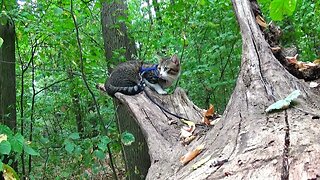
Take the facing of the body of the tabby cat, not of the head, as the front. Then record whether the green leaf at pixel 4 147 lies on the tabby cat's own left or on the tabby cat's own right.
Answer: on the tabby cat's own right

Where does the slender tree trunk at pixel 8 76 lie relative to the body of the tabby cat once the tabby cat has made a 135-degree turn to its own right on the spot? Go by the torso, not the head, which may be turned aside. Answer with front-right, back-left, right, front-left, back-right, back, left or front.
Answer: front-right

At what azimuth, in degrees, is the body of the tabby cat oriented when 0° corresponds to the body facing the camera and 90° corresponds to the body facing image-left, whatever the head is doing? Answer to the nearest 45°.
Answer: approximately 270°

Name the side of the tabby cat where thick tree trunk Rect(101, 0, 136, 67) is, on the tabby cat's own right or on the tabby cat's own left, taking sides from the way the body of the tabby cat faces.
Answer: on the tabby cat's own left
